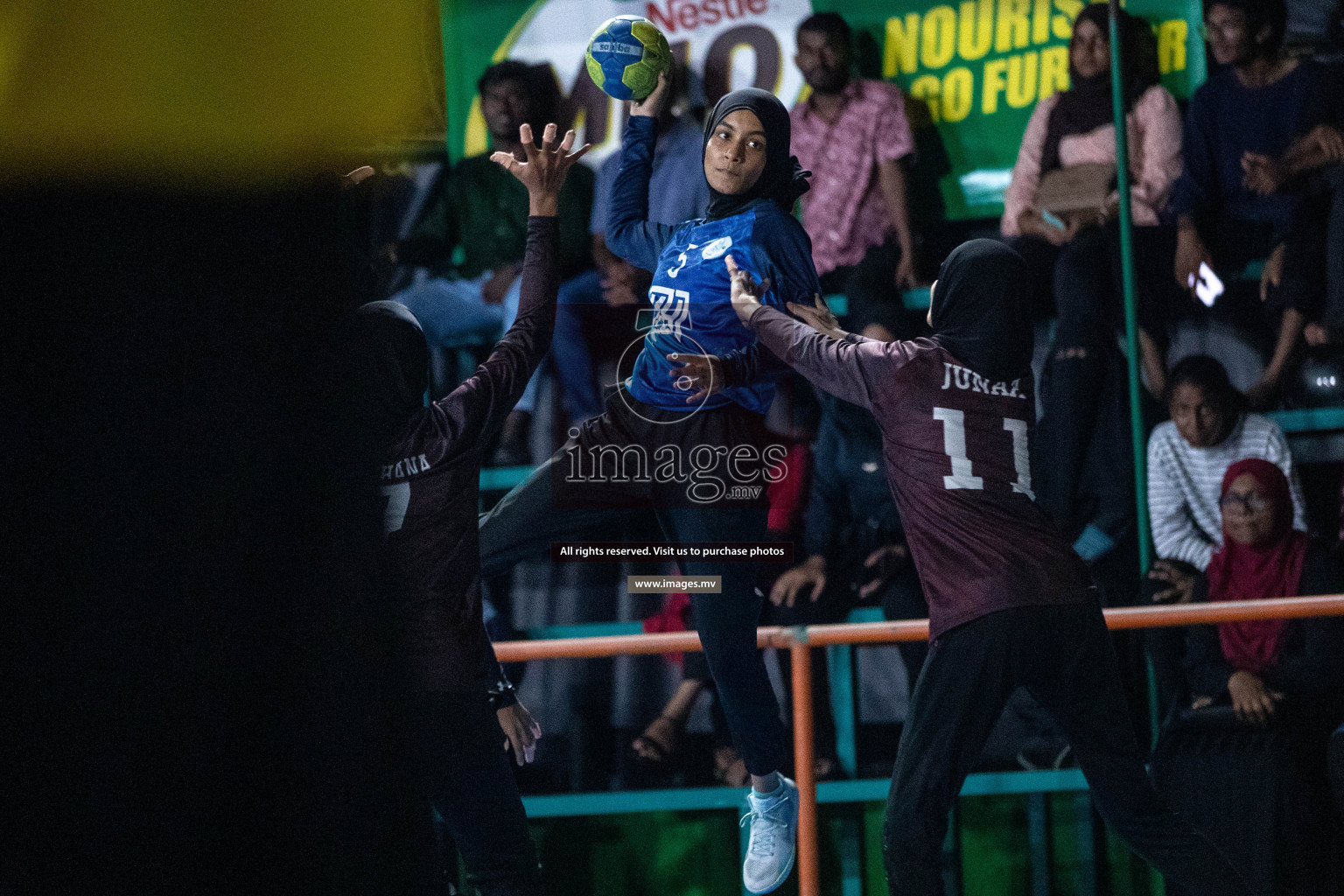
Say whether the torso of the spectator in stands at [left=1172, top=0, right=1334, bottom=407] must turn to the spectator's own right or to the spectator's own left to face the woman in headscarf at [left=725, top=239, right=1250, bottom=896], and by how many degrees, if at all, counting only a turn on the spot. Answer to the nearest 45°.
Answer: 0° — they already face them

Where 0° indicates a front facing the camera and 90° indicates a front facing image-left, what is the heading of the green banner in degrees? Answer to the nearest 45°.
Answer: approximately 0°

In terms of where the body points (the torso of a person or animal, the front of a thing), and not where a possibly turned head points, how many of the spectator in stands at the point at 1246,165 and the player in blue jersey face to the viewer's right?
0

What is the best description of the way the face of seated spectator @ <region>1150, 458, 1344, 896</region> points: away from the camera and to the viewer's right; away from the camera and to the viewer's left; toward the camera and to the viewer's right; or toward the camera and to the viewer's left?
toward the camera and to the viewer's left
